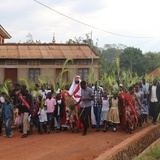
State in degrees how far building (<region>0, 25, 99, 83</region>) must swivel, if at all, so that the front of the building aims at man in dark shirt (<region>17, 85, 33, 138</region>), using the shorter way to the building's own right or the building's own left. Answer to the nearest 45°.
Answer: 0° — it already faces them

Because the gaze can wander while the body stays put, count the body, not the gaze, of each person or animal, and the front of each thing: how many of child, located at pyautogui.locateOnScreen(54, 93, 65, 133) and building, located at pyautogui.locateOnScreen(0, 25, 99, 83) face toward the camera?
2

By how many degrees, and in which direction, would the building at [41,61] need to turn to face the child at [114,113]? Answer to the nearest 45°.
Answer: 0° — it already faces them

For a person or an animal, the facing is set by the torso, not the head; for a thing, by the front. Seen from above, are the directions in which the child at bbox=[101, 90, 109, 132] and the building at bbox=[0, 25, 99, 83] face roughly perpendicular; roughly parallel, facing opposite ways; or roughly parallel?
roughly parallel

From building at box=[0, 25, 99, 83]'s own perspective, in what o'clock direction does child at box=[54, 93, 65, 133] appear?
The child is roughly at 12 o'clock from the building.

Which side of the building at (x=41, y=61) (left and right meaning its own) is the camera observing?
front

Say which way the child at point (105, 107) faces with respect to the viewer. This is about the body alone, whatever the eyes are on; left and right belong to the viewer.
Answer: facing the viewer

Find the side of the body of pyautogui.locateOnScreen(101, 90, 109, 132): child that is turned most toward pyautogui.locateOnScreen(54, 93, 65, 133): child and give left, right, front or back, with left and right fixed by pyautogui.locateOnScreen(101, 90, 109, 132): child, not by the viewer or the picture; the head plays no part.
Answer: right

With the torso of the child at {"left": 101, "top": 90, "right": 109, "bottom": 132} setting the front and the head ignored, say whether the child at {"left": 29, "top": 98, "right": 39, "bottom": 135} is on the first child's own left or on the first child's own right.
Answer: on the first child's own right

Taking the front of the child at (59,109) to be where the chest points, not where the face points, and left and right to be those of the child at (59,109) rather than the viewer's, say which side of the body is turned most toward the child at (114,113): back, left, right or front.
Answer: left

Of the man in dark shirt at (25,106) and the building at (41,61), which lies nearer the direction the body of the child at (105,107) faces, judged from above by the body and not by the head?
the man in dark shirt

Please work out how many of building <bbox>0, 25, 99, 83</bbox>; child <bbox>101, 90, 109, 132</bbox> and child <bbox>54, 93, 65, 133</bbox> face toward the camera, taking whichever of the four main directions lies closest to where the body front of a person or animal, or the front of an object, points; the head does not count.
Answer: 3
